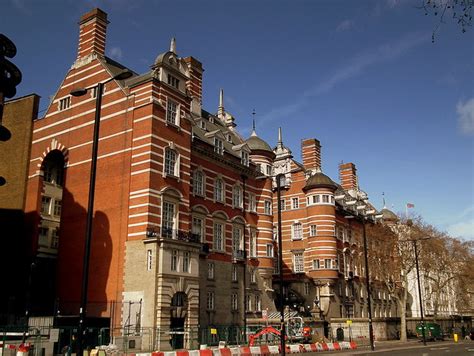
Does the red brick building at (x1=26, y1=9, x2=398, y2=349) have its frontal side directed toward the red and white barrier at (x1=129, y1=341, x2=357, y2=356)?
yes

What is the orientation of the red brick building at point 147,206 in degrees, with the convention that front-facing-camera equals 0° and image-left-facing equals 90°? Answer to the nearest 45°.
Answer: approximately 315°
